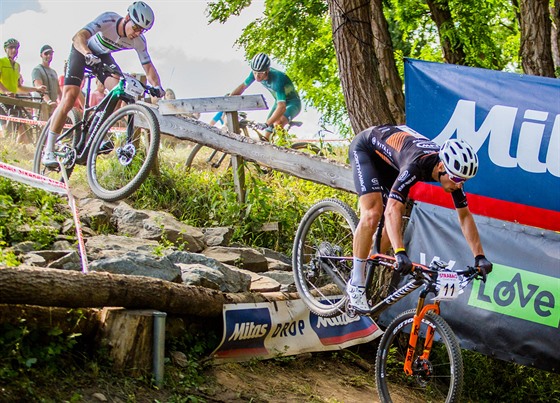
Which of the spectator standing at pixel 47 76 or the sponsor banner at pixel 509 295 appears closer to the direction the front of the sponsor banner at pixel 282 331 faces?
the sponsor banner

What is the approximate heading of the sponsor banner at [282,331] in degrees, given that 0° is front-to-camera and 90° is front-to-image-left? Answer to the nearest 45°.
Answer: approximately 0°

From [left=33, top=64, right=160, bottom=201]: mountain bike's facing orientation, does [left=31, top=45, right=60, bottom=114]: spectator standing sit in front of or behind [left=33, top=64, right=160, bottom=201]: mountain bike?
behind

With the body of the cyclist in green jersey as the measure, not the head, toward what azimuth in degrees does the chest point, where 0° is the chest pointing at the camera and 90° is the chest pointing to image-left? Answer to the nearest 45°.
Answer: approximately 45°

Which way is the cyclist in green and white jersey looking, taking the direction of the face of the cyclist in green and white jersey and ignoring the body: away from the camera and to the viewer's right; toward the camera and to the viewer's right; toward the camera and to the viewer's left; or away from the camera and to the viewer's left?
toward the camera and to the viewer's right

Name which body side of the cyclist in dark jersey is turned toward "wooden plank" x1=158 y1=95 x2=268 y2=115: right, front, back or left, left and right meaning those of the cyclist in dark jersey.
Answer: back

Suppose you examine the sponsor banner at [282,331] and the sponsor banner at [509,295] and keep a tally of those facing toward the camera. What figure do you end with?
2

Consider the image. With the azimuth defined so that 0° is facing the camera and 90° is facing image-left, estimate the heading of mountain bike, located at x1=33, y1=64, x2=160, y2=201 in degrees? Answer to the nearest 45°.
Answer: approximately 315°

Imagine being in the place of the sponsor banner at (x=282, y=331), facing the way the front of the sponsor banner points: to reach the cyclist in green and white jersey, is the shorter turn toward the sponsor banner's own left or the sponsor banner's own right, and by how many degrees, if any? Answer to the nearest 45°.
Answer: approximately 135° to the sponsor banner's own right

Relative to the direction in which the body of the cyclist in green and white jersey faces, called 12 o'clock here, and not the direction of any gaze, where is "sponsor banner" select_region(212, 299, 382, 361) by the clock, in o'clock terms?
The sponsor banner is roughly at 12 o'clock from the cyclist in green and white jersey.
